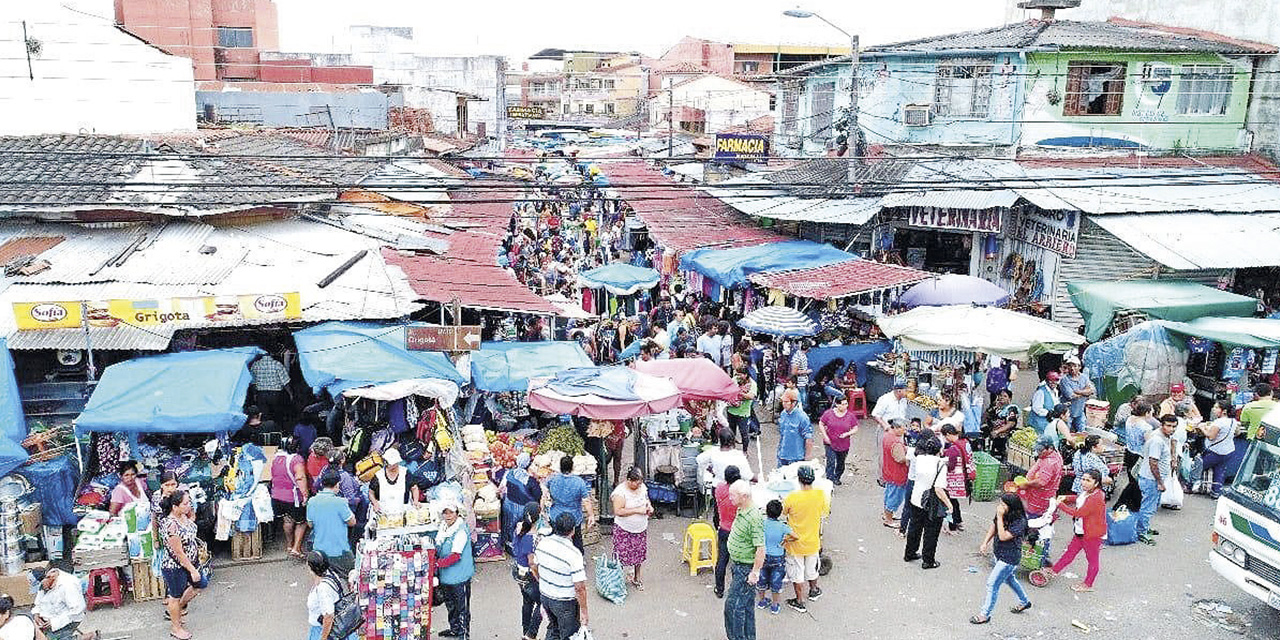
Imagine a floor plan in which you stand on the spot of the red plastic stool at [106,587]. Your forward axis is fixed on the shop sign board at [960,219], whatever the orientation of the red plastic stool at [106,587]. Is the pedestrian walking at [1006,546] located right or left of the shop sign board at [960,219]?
right

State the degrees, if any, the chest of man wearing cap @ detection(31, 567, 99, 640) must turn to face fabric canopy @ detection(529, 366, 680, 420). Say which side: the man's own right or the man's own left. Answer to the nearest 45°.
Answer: approximately 135° to the man's own left

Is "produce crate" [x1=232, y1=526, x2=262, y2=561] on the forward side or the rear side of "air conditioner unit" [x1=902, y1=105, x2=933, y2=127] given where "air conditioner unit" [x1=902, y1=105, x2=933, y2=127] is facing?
on the forward side

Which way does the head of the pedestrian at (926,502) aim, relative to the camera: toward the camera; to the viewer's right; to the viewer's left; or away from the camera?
away from the camera

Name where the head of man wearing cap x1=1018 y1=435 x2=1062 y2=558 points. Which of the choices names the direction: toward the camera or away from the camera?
toward the camera

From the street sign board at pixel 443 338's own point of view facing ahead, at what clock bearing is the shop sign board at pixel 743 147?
the shop sign board at pixel 743 147 is roughly at 7 o'clock from the street sign board at pixel 443 338.

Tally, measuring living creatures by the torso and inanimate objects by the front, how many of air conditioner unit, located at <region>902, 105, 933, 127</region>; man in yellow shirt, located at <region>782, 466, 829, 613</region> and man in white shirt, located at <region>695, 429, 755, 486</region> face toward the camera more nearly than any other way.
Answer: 1

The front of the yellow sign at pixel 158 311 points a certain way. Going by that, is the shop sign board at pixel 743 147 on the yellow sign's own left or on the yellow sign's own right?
on the yellow sign's own left

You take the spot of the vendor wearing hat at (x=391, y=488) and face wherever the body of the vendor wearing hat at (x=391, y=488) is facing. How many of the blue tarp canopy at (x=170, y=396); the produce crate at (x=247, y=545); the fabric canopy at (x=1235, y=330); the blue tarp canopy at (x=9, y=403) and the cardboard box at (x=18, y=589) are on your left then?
1

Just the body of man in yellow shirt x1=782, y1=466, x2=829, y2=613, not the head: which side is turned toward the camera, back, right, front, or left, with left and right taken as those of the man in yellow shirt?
back

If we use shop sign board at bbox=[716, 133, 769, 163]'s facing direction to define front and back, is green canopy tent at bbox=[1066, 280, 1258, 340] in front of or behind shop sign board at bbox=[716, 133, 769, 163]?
in front

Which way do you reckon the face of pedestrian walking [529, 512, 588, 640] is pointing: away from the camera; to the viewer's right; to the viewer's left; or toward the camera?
away from the camera

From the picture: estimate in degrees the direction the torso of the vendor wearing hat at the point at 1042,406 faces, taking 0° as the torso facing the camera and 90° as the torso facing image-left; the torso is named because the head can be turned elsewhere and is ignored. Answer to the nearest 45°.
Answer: approximately 315°

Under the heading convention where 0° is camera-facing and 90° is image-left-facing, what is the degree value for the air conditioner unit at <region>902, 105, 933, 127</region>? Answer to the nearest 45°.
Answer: approximately 0°

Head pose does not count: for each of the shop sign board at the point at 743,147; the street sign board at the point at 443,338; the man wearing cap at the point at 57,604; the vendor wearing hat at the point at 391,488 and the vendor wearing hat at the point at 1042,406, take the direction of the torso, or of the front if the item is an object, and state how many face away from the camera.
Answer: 0

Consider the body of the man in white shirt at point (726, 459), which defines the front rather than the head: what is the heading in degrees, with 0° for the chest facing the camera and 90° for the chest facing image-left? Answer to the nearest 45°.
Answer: approximately 180°

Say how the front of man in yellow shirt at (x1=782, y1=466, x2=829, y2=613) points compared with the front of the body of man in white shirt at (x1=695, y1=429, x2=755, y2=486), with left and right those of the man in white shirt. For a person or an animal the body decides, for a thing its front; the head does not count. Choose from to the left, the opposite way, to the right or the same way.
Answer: the same way

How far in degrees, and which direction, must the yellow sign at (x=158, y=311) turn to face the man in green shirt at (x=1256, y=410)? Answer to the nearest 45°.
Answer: approximately 45° to its left

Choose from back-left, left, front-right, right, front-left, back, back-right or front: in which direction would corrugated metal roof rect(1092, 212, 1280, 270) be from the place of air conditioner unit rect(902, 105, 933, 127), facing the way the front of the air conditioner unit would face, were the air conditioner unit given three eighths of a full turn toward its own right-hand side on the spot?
back

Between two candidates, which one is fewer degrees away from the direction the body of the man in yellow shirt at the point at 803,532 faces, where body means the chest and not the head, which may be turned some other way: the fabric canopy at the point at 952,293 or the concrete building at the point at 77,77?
the fabric canopy

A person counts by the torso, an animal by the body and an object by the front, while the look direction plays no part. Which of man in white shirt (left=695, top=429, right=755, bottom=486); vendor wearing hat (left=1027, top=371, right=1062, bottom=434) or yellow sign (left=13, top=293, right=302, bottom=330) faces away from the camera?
the man in white shirt

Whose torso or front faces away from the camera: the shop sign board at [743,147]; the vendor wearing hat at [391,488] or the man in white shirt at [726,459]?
the man in white shirt
